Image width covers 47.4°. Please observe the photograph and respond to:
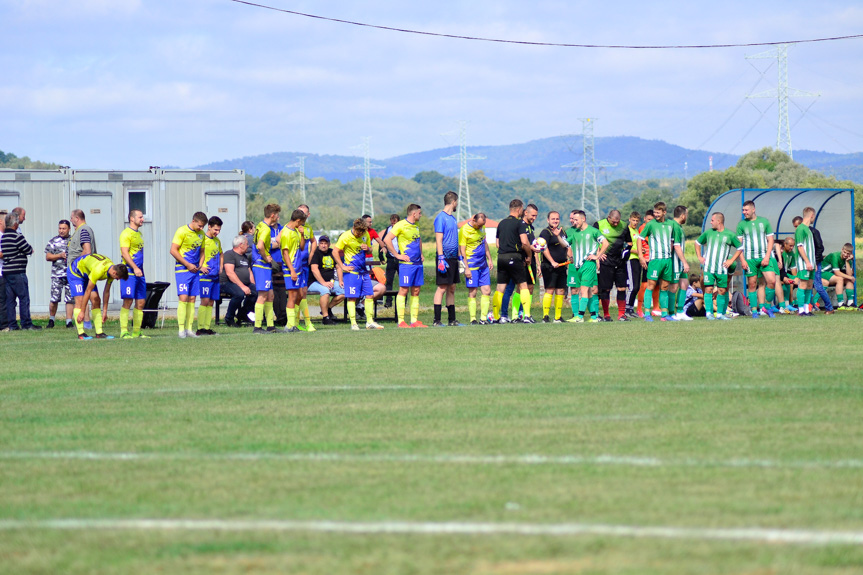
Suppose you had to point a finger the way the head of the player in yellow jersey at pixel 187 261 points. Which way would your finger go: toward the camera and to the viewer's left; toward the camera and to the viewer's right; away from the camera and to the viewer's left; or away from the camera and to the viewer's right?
toward the camera and to the viewer's right

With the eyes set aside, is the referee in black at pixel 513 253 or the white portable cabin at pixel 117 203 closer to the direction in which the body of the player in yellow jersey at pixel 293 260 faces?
the referee in black

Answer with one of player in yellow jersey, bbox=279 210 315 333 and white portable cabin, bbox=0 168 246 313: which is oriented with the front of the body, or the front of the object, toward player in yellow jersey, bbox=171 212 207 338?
the white portable cabin

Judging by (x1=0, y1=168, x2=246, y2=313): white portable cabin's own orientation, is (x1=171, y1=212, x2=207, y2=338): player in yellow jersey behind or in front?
in front

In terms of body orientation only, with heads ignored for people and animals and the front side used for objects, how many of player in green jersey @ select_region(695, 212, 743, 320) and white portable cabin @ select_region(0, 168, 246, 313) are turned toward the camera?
2

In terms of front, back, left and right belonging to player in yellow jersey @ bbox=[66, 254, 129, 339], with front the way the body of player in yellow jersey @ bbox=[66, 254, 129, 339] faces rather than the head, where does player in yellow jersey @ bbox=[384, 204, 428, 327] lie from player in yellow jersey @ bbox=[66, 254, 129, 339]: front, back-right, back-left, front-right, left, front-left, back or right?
front-left

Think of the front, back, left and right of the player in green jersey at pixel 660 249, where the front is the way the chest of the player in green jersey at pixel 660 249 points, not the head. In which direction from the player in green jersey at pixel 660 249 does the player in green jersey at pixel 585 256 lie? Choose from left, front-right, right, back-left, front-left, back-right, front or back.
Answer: right

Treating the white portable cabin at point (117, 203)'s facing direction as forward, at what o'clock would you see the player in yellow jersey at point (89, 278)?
The player in yellow jersey is roughly at 12 o'clock from the white portable cabin.

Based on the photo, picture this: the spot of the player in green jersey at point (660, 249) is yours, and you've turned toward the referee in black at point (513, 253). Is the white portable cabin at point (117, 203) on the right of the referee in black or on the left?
right

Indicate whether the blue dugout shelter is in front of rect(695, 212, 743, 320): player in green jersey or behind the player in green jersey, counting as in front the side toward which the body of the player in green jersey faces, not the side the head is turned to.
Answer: behind
